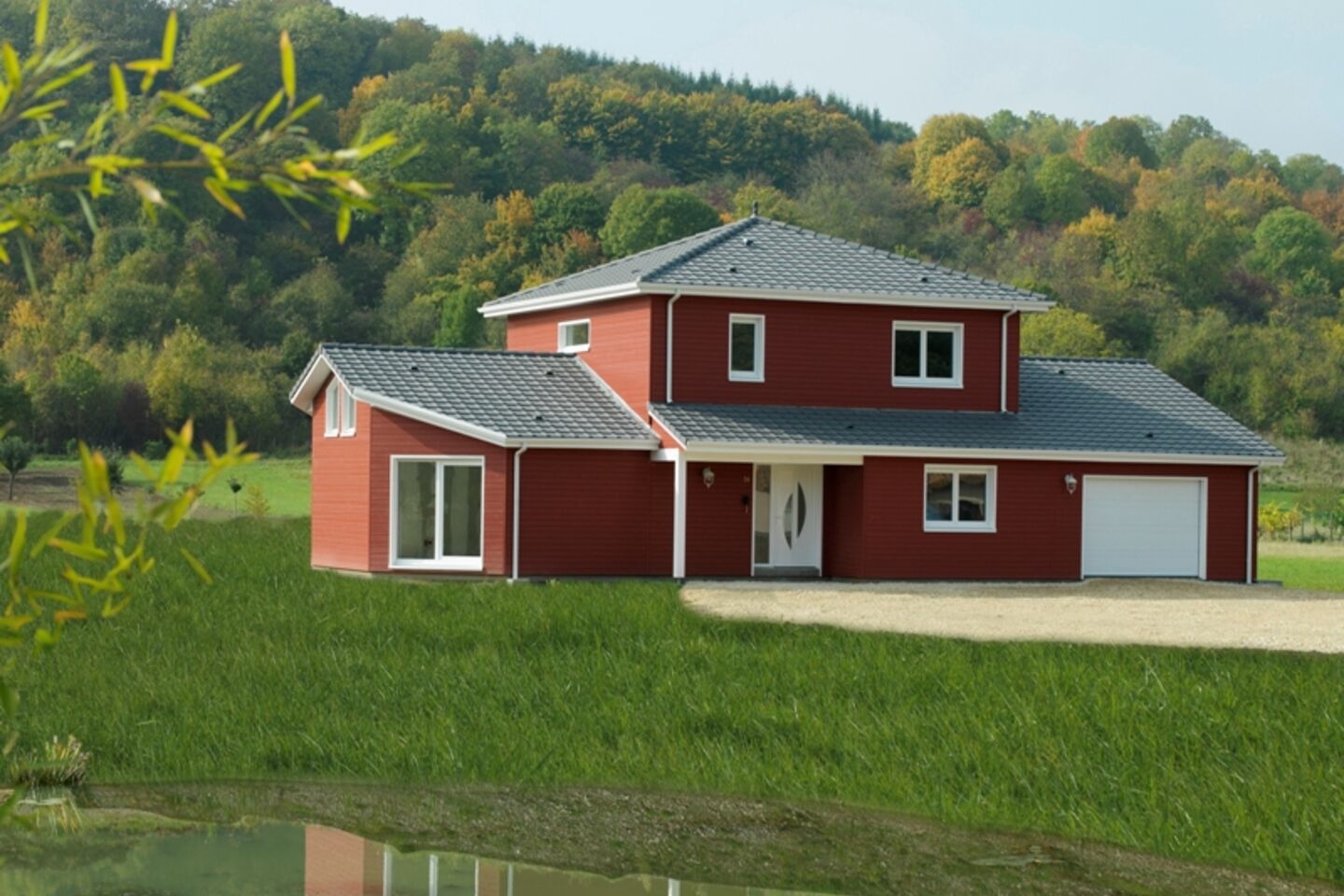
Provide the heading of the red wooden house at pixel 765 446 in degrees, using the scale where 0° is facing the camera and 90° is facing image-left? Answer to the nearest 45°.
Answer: approximately 0°
